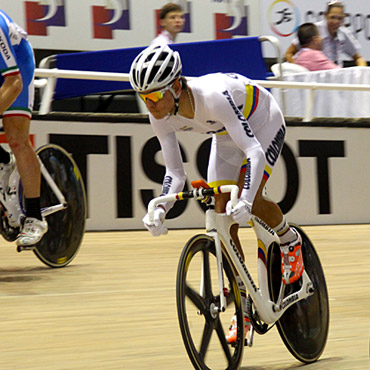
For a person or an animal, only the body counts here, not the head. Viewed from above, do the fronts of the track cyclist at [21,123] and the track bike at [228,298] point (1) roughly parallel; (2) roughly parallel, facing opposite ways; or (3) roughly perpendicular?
roughly parallel

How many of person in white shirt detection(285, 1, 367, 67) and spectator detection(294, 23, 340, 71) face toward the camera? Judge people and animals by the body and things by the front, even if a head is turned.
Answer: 1

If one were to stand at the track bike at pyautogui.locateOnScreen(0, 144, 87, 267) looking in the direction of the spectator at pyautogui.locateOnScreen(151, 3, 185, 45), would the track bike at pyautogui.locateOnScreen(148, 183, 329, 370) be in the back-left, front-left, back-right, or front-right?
back-right

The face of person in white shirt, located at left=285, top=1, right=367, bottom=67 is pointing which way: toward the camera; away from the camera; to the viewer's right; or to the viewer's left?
toward the camera

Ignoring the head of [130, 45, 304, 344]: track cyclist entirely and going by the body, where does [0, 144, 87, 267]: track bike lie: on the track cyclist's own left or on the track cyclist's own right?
on the track cyclist's own right

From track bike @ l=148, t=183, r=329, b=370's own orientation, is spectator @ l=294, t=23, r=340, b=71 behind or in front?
behind

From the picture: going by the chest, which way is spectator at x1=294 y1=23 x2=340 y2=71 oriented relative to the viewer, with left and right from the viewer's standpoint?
facing away from the viewer and to the right of the viewer

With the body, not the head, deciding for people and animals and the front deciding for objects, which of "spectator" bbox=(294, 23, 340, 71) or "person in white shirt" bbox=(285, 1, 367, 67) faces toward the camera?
the person in white shirt

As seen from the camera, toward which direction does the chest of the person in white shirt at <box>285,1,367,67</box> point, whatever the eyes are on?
toward the camera
